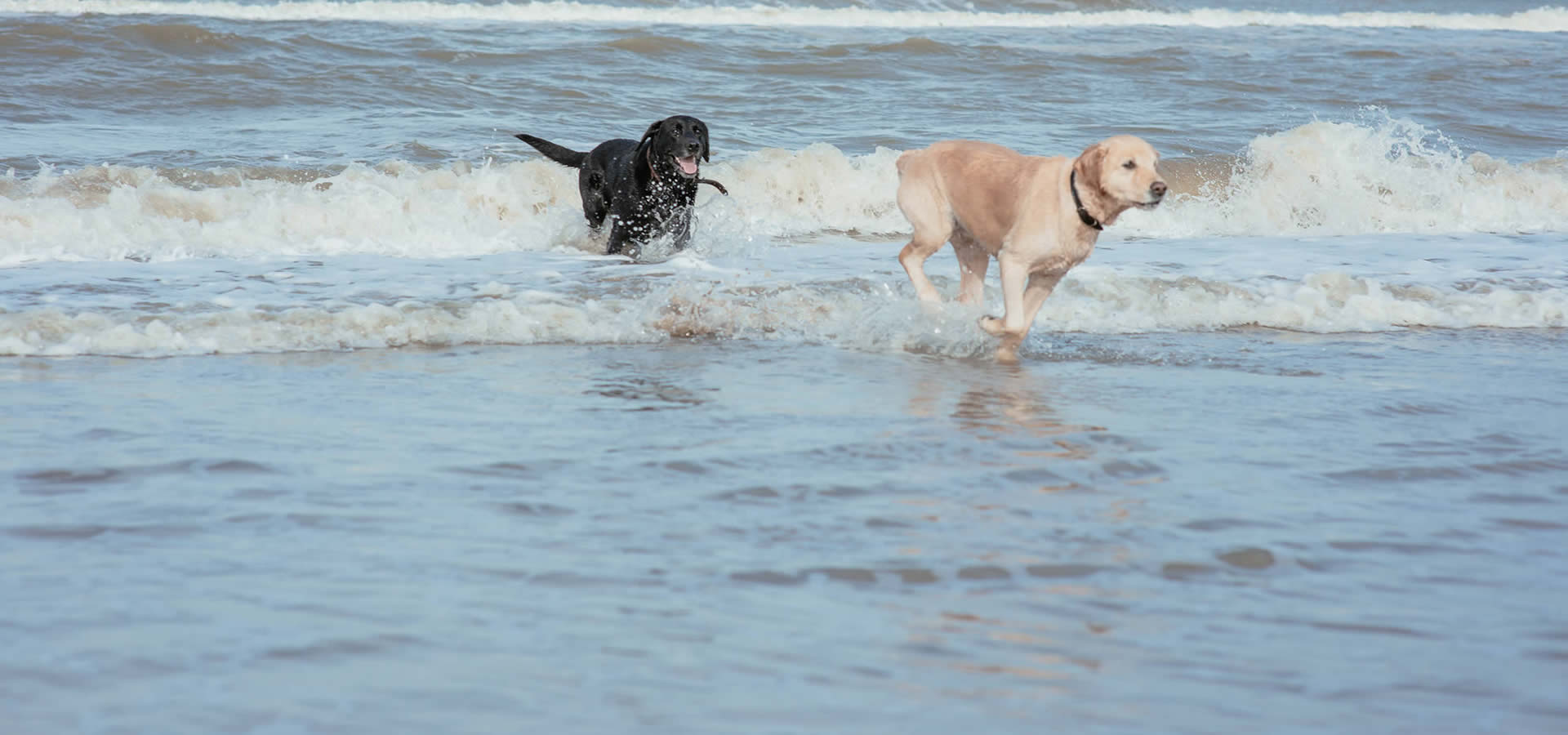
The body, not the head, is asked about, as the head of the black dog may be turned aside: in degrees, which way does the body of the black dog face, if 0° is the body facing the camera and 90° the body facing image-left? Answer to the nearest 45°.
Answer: approximately 315°
